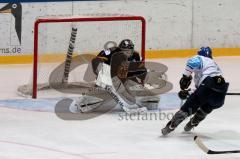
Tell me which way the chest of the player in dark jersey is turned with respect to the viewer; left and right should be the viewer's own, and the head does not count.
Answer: facing the viewer and to the right of the viewer

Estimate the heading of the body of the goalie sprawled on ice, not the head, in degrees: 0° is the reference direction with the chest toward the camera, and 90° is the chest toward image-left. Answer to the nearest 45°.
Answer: approximately 315°
